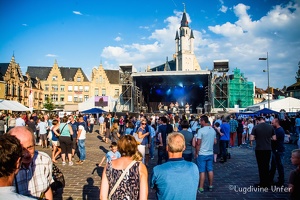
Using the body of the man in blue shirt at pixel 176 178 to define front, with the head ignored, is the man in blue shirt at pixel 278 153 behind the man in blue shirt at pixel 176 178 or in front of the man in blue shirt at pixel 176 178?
in front

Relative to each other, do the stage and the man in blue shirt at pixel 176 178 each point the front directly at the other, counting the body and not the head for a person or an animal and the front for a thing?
yes

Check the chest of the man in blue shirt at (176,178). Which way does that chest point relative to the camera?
away from the camera

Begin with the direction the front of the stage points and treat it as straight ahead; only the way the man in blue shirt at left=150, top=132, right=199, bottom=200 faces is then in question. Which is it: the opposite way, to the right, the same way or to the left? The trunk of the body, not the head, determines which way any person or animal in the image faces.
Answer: the opposite way

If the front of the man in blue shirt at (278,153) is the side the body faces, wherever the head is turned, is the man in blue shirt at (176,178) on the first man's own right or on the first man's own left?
on the first man's own left

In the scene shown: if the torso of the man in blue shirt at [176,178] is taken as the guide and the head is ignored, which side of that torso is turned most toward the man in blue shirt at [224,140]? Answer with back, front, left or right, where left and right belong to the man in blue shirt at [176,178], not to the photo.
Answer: front

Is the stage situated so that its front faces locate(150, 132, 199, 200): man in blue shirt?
yes

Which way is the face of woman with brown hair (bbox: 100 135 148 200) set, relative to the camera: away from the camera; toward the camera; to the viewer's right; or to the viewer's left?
away from the camera

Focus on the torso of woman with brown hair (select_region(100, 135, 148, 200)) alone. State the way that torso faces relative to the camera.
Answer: away from the camera

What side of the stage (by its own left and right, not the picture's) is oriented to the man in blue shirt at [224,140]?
front
